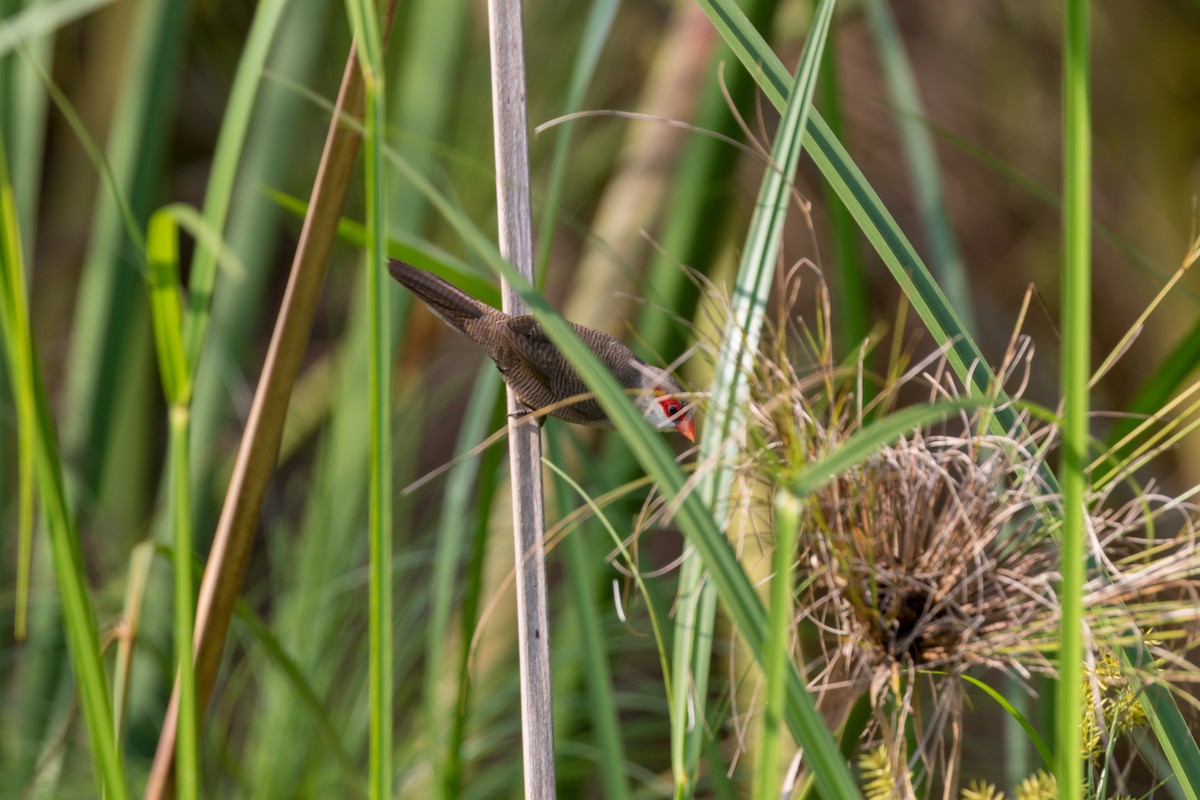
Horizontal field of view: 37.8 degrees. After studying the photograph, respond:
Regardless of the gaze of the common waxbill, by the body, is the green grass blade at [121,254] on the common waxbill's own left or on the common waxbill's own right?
on the common waxbill's own left

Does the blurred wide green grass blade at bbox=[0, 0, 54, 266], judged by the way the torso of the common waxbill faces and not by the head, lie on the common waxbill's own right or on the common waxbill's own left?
on the common waxbill's own left

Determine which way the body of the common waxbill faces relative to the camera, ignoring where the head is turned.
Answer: to the viewer's right

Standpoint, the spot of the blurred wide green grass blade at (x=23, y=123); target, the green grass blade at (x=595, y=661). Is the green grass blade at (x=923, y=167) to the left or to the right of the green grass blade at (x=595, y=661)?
left
